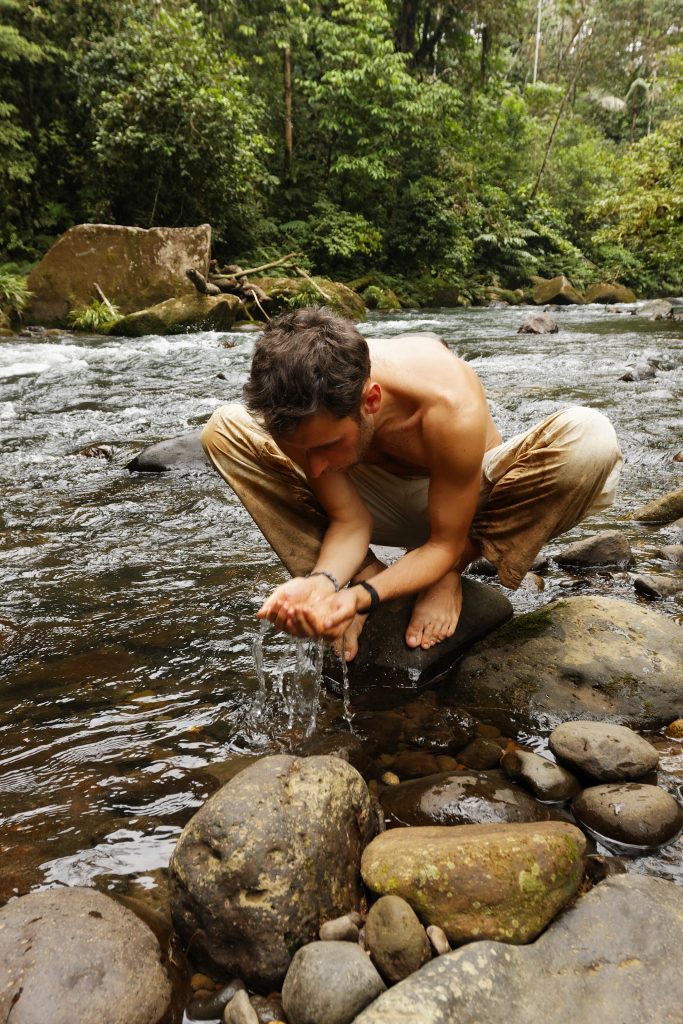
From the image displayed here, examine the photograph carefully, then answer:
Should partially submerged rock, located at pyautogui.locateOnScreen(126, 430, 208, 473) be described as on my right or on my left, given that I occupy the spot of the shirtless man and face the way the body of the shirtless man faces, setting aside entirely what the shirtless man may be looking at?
on my right

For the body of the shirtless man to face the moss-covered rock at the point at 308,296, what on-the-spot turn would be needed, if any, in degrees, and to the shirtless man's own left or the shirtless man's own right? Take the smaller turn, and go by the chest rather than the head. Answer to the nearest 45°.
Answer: approximately 135° to the shirtless man's own right

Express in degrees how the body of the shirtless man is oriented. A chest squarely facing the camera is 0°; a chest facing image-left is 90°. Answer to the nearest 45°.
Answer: approximately 45°

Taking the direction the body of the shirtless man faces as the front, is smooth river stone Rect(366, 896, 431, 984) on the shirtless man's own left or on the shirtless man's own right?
on the shirtless man's own left

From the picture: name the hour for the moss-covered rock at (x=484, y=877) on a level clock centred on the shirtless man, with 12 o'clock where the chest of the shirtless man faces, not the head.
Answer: The moss-covered rock is roughly at 10 o'clock from the shirtless man.

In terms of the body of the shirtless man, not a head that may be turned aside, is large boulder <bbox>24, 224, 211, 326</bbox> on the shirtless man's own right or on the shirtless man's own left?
on the shirtless man's own right

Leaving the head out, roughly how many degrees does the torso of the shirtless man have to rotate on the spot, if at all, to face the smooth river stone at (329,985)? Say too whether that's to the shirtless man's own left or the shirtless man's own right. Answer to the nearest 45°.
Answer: approximately 45° to the shirtless man's own left

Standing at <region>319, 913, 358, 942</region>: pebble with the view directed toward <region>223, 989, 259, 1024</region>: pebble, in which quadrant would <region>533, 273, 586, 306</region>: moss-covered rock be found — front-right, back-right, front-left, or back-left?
back-right

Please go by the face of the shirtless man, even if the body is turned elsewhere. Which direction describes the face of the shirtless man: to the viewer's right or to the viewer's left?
to the viewer's left

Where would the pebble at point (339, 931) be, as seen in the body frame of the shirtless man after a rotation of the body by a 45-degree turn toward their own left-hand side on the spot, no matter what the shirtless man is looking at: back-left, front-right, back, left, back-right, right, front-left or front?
front

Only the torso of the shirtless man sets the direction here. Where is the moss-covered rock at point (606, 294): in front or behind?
behind

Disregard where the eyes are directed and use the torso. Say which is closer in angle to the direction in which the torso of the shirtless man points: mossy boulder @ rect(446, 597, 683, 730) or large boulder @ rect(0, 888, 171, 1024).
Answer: the large boulder

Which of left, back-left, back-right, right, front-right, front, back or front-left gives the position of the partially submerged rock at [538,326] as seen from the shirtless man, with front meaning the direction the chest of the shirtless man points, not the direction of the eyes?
back-right

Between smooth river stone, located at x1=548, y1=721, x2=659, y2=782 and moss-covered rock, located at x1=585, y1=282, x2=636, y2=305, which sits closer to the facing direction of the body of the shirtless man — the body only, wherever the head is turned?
the smooth river stone
